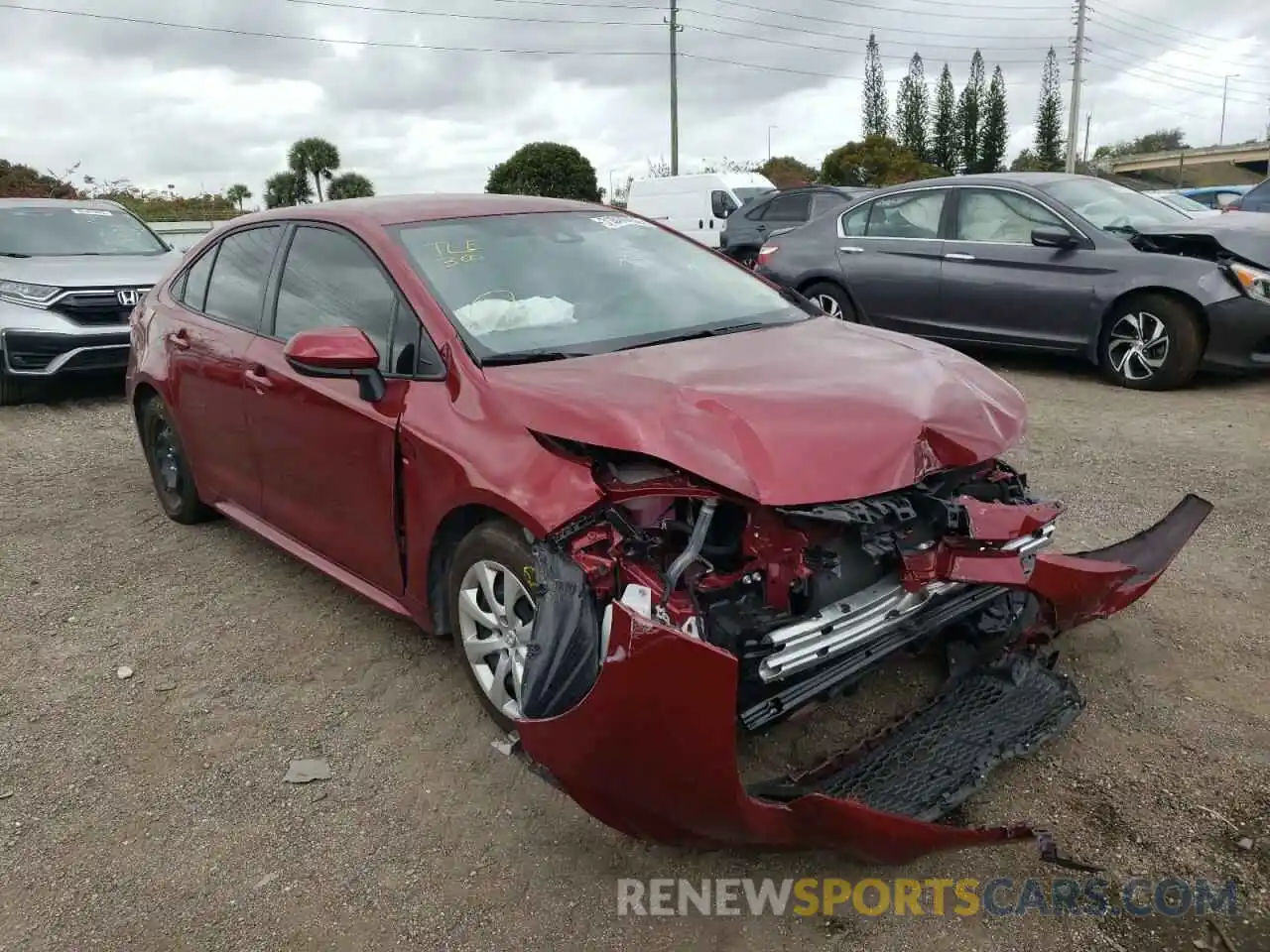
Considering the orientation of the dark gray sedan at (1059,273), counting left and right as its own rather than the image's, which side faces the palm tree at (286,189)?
back

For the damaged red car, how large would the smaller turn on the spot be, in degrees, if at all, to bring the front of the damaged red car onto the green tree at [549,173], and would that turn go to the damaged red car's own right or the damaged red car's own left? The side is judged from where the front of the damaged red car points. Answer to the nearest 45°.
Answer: approximately 135° to the damaged red car's own left

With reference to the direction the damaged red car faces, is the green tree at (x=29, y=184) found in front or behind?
behind

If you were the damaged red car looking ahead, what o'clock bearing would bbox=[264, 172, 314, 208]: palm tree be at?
The palm tree is roughly at 7 o'clock from the damaged red car.

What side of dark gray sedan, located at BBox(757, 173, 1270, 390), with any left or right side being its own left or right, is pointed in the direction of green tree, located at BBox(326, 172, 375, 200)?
back

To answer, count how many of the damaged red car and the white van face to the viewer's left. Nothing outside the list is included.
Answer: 0

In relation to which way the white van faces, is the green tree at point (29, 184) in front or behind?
behind
